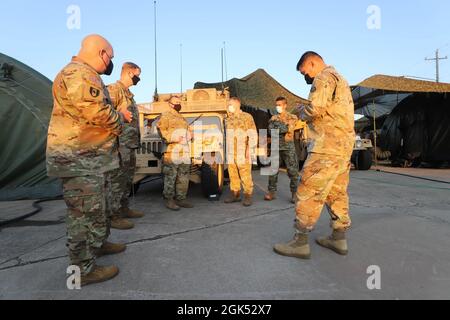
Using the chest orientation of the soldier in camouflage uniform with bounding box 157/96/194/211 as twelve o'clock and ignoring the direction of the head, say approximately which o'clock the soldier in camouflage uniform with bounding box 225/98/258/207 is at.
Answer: the soldier in camouflage uniform with bounding box 225/98/258/207 is roughly at 10 o'clock from the soldier in camouflage uniform with bounding box 157/96/194/211.

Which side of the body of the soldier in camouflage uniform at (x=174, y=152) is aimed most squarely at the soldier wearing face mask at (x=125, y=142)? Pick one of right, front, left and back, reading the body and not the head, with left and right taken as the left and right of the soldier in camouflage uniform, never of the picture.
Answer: right

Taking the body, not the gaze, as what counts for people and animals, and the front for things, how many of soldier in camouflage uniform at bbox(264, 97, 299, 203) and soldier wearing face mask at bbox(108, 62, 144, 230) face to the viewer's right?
1

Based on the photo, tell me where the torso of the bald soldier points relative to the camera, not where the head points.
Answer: to the viewer's right

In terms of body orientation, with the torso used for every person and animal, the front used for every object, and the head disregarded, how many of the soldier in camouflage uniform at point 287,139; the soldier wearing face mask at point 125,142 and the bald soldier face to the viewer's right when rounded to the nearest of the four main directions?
2

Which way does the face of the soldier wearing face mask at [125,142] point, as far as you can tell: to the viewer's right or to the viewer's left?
to the viewer's right

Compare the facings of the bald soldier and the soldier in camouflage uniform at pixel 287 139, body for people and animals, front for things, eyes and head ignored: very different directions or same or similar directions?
very different directions

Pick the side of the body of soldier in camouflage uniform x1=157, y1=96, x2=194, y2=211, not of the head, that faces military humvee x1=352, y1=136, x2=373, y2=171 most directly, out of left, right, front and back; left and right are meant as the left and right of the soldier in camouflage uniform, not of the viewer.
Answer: left

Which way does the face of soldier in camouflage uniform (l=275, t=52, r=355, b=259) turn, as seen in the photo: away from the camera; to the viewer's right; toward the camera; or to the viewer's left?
to the viewer's left

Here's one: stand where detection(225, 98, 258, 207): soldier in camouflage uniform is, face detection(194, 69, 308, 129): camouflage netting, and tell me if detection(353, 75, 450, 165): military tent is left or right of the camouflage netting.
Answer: right

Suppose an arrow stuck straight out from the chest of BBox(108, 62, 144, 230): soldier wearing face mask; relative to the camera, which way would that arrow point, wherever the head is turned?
to the viewer's right

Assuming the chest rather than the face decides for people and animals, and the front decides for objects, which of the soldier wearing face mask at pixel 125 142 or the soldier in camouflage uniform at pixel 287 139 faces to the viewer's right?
the soldier wearing face mask
